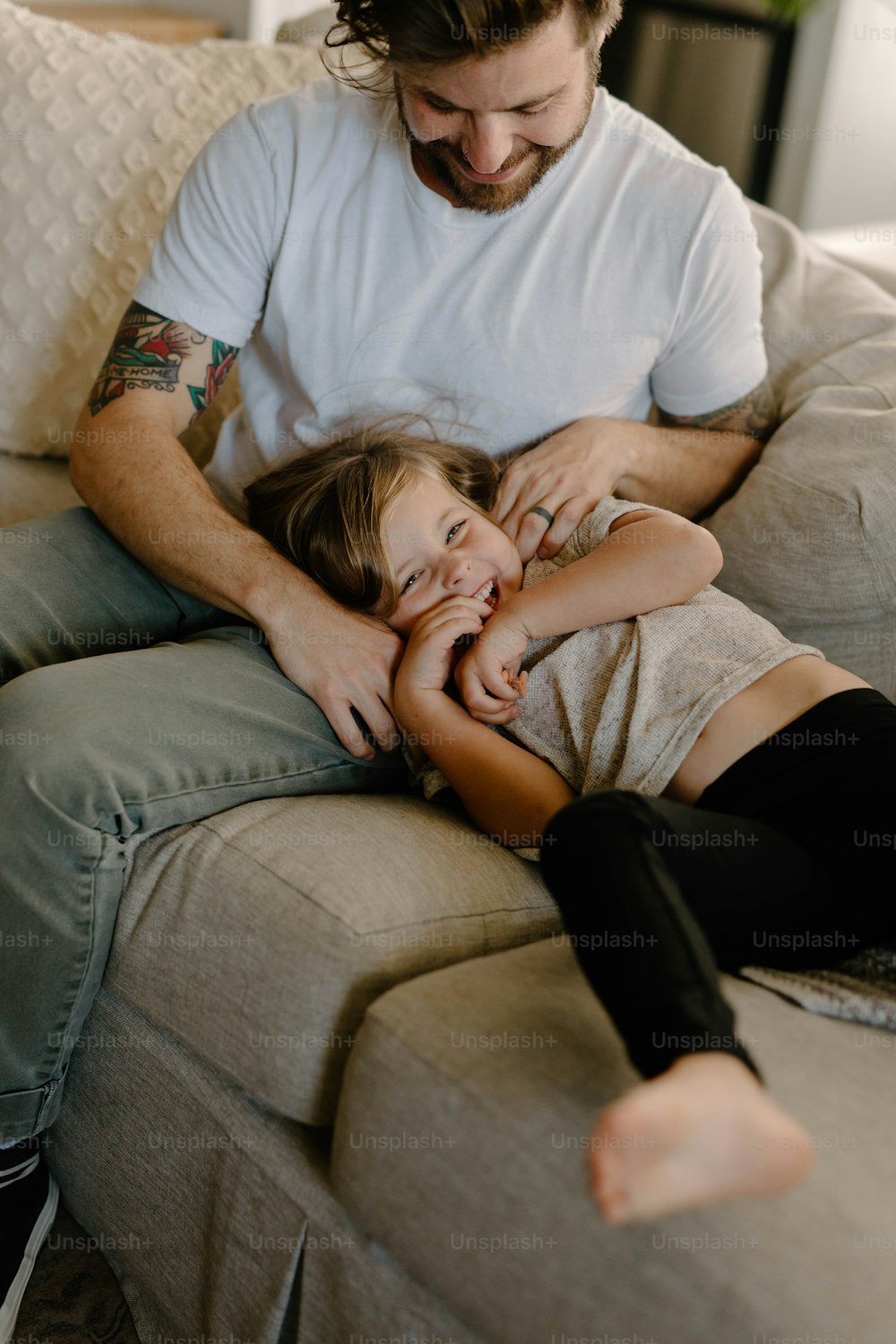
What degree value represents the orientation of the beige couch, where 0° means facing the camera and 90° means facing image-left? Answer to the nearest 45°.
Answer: approximately 45°
